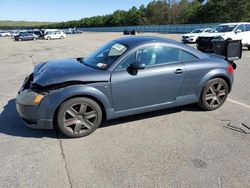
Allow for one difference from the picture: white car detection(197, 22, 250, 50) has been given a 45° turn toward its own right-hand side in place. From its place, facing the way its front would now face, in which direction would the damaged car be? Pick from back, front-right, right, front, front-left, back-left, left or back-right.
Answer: left

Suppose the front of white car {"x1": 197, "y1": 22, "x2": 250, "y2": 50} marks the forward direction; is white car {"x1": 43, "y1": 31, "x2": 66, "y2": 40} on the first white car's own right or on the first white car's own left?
on the first white car's own right

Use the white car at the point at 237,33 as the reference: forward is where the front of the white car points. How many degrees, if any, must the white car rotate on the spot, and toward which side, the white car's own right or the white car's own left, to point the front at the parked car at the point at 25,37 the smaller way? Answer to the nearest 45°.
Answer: approximately 90° to the white car's own right
